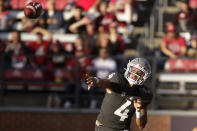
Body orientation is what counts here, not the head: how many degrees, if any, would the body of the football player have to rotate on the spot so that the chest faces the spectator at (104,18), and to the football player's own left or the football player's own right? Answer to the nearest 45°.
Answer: approximately 180°

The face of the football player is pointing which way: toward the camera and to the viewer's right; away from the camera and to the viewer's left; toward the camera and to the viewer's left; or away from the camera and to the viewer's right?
toward the camera and to the viewer's left

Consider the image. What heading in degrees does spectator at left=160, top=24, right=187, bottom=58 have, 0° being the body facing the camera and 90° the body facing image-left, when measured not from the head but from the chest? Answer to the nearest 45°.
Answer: approximately 0°

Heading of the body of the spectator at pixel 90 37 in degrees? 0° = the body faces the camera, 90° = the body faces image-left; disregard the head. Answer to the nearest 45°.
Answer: approximately 0°

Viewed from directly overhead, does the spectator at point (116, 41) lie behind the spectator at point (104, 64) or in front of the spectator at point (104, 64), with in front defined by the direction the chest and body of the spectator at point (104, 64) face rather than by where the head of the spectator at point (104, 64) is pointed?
behind

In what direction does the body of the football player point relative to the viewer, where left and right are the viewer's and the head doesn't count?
facing the viewer

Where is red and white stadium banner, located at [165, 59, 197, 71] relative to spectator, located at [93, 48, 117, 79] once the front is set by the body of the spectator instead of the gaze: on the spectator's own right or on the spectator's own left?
on the spectator's own left

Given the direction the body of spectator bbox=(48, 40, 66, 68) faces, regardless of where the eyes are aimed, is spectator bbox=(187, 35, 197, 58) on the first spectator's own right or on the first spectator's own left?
on the first spectator's own left

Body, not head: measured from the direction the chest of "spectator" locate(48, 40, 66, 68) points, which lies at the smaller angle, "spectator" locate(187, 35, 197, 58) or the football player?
the football player

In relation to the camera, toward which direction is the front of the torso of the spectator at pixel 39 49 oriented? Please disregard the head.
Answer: toward the camera

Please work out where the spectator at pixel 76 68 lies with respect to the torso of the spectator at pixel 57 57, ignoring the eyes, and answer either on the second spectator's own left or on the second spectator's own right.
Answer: on the second spectator's own left

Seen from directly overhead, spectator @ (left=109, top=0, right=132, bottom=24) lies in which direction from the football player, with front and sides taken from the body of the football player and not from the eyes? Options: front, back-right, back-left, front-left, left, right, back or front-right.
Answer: back

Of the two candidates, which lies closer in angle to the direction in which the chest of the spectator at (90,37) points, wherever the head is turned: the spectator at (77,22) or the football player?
the football player

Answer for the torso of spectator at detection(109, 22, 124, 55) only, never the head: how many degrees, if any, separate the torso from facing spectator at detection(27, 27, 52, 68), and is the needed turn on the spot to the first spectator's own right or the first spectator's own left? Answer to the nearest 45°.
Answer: approximately 45° to the first spectator's own right
